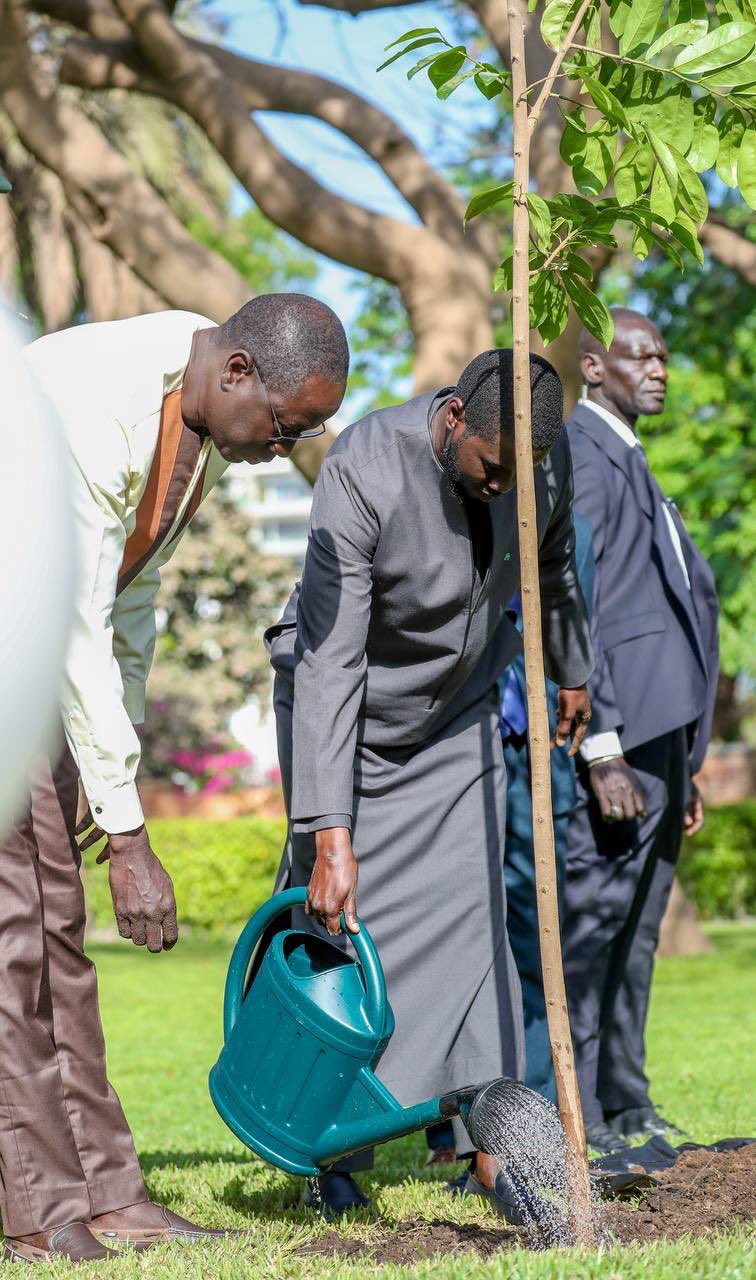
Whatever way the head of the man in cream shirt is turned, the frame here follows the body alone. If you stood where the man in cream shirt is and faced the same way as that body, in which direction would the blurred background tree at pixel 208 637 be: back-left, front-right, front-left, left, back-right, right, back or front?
left

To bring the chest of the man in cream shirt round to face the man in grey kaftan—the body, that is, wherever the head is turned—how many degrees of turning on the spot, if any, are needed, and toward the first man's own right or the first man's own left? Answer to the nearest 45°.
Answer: approximately 45° to the first man's own left

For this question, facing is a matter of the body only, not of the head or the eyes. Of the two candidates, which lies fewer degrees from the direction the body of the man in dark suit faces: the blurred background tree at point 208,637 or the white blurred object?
the white blurred object

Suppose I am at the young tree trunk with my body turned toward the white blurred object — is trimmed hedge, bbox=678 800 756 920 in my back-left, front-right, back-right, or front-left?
back-right

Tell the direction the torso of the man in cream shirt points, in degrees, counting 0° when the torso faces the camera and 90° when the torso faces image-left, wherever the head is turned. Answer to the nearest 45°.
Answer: approximately 270°

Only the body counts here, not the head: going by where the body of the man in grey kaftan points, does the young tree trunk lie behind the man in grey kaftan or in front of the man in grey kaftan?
in front

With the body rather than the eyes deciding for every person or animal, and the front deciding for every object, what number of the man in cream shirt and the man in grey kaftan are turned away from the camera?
0

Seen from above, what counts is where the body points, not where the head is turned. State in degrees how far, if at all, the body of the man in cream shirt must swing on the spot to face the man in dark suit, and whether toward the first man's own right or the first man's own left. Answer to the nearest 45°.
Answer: approximately 45° to the first man's own left

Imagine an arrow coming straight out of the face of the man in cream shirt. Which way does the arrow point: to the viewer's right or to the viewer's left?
to the viewer's right

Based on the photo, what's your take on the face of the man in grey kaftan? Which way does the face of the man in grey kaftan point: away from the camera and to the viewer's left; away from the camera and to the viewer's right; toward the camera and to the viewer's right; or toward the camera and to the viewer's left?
toward the camera and to the viewer's right
